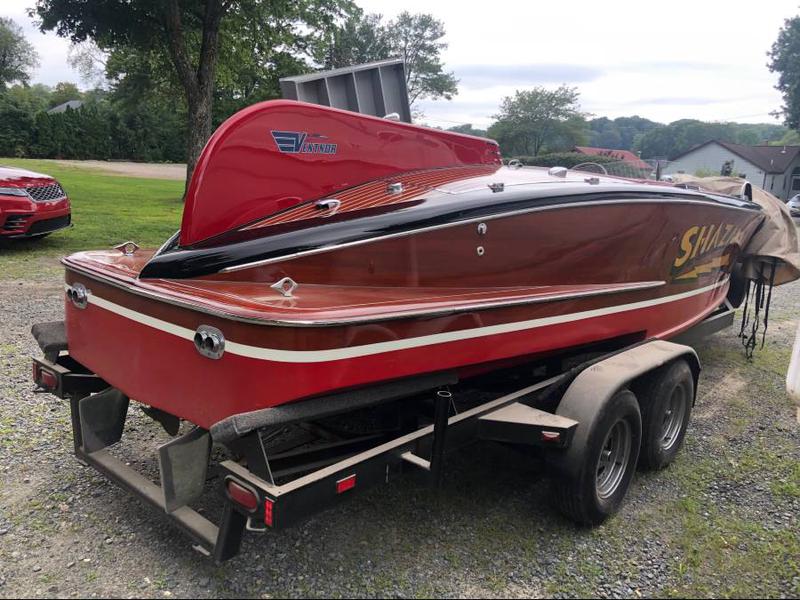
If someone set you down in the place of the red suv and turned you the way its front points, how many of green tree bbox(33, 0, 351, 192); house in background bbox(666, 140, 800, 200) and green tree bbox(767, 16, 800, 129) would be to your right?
0

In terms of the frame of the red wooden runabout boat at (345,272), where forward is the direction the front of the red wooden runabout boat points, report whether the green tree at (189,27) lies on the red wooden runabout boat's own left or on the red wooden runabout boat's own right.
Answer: on the red wooden runabout boat's own left

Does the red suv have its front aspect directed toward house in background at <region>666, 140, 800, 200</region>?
no

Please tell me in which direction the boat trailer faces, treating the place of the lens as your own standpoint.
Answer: facing away from the viewer and to the right of the viewer

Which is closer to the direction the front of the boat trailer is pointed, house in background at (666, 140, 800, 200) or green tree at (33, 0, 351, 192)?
the house in background

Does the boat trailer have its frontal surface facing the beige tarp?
yes

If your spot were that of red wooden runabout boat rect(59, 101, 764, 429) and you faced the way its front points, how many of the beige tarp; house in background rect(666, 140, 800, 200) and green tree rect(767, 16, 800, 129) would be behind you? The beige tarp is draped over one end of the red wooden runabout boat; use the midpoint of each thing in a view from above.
0

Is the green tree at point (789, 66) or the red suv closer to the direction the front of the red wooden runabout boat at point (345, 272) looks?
the green tree

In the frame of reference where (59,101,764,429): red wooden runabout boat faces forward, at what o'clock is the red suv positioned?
The red suv is roughly at 9 o'clock from the red wooden runabout boat.

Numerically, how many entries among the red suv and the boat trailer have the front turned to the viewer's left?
0

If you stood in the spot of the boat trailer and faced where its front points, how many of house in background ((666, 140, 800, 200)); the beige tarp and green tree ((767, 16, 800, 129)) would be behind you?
0

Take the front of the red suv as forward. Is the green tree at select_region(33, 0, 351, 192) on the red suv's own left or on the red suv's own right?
on the red suv's own left

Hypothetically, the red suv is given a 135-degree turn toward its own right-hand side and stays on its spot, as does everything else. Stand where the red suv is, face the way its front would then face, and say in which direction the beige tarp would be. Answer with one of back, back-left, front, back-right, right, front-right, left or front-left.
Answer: back-left

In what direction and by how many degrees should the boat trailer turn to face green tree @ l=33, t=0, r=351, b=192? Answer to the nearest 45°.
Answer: approximately 45° to its left

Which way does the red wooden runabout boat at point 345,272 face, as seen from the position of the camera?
facing away from the viewer and to the right of the viewer

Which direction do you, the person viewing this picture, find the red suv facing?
facing the viewer and to the right of the viewer
